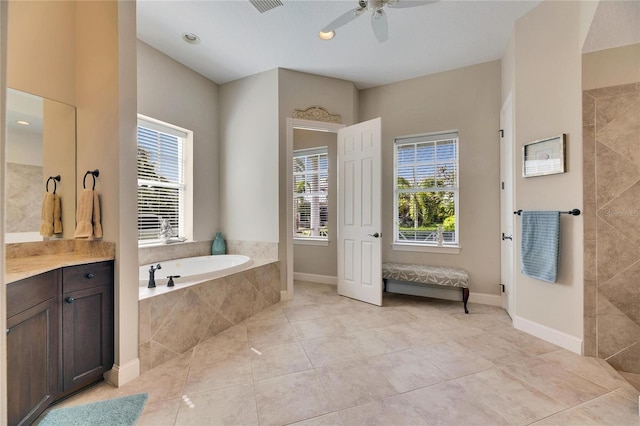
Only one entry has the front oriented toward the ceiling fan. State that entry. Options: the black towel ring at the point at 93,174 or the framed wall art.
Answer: the framed wall art

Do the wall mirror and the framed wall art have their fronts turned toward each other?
yes

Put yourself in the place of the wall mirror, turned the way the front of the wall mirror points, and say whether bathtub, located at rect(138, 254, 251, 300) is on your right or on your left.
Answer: on your left

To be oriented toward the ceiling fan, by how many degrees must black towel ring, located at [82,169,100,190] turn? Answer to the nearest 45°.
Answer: approximately 90° to its left

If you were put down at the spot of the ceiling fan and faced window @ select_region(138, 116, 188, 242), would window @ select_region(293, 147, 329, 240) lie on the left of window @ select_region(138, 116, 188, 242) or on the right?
right

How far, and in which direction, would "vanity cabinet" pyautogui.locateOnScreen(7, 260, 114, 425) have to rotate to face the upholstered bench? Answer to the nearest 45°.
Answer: approximately 45° to its left

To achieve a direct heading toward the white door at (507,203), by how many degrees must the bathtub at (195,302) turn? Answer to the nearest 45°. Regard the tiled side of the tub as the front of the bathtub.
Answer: approximately 45° to its left

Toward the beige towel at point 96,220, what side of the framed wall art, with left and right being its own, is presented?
front

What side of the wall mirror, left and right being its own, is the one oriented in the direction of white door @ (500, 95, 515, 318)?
front
